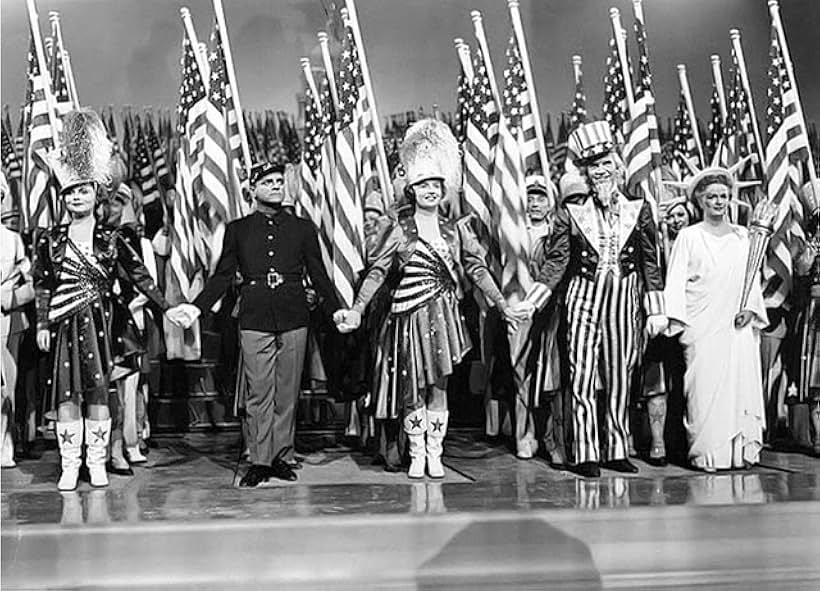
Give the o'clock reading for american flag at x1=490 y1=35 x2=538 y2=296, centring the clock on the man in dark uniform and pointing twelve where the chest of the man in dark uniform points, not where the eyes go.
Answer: The american flag is roughly at 8 o'clock from the man in dark uniform.

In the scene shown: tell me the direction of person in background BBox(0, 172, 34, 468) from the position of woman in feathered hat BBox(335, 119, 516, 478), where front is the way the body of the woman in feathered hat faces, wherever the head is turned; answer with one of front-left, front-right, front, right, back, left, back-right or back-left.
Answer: right

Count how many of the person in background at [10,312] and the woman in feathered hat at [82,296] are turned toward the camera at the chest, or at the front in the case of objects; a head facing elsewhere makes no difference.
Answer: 2

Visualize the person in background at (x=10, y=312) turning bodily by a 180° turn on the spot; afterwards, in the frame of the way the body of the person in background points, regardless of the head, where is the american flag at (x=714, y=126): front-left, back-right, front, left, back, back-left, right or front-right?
right

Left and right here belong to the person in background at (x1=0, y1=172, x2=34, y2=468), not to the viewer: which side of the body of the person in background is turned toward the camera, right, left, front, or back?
front

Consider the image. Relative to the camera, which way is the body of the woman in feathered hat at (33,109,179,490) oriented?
toward the camera

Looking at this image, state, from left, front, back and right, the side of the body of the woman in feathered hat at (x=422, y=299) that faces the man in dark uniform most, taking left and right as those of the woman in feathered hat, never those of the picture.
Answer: right

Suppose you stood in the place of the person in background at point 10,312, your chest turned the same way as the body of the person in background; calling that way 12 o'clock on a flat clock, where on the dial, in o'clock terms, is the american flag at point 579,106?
The american flag is roughly at 9 o'clock from the person in background.

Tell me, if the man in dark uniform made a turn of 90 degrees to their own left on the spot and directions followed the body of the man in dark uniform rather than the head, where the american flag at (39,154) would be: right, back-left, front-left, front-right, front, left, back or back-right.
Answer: back-left

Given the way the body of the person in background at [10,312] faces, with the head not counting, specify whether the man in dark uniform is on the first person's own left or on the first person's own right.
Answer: on the first person's own left

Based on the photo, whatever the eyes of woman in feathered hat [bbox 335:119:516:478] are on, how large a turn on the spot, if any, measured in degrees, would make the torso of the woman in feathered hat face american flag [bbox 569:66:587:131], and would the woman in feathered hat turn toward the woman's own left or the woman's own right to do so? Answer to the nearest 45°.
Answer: approximately 135° to the woman's own left

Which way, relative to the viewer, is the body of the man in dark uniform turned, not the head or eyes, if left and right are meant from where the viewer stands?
facing the viewer

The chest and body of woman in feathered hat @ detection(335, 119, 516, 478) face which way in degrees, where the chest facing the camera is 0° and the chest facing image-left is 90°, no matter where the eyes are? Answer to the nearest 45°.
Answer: approximately 0°

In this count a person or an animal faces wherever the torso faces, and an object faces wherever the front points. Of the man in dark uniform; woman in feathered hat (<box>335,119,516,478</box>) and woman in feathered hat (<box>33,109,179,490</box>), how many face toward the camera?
3
